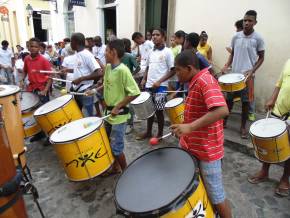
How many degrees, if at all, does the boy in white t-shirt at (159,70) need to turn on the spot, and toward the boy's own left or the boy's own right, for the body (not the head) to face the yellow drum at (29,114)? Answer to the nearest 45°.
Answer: approximately 45° to the boy's own right

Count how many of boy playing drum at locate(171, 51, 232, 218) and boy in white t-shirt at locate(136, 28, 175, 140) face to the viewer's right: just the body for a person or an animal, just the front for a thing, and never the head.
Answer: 0

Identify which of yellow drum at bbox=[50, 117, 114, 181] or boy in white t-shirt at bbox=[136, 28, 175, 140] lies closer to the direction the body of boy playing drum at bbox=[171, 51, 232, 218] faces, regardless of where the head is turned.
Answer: the yellow drum

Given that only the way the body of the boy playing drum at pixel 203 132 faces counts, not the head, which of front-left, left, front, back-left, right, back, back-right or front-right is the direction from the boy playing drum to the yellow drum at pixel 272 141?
back-right

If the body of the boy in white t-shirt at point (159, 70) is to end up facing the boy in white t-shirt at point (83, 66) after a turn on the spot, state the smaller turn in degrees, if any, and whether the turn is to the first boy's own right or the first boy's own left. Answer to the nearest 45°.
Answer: approximately 45° to the first boy's own right

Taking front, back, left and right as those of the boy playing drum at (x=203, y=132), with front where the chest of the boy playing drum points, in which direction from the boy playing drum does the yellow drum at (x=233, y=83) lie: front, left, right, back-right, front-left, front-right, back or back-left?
right

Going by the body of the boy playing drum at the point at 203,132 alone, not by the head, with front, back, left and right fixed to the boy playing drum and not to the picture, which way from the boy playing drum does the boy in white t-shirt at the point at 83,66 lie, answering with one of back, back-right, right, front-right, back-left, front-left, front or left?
front-right

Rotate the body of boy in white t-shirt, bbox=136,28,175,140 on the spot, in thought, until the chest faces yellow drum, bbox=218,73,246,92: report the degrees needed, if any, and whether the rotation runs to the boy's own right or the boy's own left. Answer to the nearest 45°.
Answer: approximately 135° to the boy's own left

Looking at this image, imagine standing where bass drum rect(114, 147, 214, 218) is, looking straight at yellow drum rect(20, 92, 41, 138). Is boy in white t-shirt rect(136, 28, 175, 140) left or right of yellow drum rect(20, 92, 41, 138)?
right

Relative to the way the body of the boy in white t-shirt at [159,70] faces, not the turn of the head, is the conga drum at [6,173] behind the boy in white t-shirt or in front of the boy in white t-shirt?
in front

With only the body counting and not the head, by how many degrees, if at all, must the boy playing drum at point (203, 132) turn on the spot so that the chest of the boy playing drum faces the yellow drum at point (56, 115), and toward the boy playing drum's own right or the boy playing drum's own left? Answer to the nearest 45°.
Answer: approximately 45° to the boy playing drum's own right

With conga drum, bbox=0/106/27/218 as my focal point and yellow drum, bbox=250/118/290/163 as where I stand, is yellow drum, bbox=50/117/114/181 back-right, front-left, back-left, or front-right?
front-right

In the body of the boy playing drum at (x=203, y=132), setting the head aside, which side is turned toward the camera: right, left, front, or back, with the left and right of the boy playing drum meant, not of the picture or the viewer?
left

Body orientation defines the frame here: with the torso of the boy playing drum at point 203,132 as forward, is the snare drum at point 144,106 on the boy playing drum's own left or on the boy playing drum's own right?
on the boy playing drum's own right

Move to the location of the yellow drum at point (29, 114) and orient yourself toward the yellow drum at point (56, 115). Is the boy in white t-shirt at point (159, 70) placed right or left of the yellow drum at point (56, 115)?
left

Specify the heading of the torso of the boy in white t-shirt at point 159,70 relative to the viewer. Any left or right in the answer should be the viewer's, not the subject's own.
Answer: facing the viewer and to the left of the viewer
